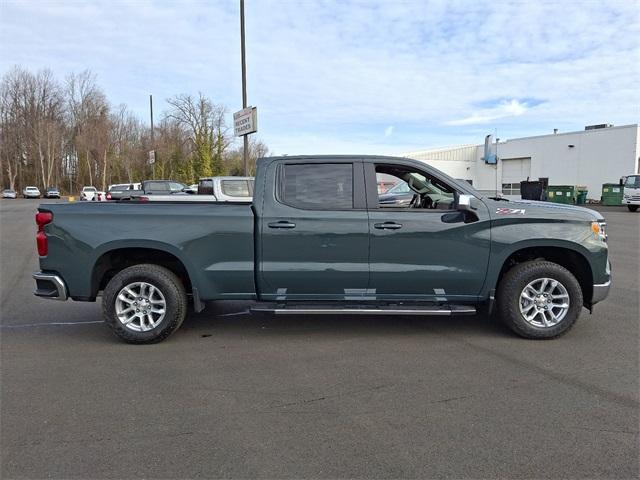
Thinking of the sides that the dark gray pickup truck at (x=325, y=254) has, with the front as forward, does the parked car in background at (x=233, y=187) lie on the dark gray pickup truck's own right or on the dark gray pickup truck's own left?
on the dark gray pickup truck's own left

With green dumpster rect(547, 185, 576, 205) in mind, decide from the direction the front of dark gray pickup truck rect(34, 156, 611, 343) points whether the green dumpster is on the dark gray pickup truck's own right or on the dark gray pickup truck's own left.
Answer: on the dark gray pickup truck's own left

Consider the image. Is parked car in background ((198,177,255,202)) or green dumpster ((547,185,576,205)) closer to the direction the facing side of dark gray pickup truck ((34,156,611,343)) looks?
the green dumpster

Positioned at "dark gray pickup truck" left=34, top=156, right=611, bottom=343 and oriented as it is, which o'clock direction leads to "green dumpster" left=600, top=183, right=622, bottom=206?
The green dumpster is roughly at 10 o'clock from the dark gray pickup truck.

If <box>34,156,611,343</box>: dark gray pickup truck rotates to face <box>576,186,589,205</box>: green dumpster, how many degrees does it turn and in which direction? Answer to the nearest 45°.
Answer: approximately 45° to its left

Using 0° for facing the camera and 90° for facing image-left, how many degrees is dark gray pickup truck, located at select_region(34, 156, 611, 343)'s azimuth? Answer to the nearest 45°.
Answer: approximately 270°

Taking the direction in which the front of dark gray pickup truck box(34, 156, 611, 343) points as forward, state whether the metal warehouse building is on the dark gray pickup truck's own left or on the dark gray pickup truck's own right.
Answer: on the dark gray pickup truck's own left

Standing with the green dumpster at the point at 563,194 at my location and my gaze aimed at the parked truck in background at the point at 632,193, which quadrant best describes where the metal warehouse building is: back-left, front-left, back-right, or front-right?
back-left

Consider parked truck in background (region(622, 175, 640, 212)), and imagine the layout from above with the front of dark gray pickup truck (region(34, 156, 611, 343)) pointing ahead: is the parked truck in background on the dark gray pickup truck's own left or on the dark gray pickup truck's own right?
on the dark gray pickup truck's own left
